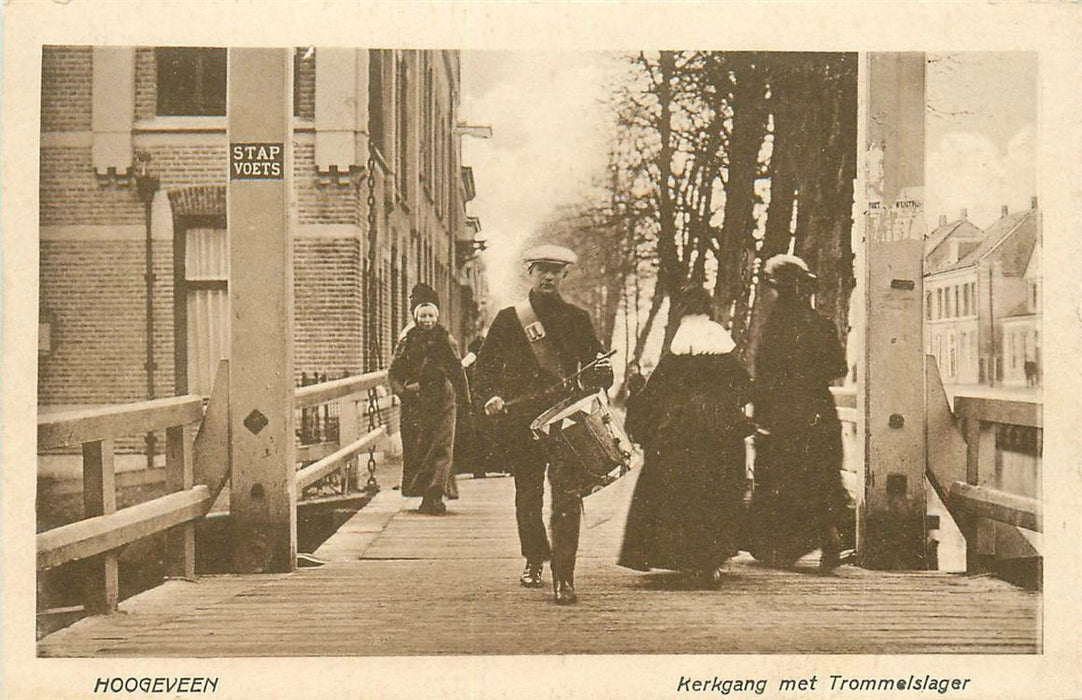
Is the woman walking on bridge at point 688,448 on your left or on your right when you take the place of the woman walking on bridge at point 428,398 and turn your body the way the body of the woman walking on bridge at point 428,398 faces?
on your left

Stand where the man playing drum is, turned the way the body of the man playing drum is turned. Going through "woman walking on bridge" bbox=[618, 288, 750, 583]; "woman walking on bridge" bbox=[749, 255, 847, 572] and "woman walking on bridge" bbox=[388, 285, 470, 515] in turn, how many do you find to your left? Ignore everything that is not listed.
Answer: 2

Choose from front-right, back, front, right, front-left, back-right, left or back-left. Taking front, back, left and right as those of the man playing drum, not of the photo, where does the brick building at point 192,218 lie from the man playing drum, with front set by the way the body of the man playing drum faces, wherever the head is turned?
right

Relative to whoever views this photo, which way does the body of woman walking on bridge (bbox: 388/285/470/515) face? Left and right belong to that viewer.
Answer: facing the viewer

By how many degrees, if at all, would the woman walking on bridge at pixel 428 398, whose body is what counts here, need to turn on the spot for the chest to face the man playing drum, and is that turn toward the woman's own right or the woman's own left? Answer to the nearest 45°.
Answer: approximately 45° to the woman's own left

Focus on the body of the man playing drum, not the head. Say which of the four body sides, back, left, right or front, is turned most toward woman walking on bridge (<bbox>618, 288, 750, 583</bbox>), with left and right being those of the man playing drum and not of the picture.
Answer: left

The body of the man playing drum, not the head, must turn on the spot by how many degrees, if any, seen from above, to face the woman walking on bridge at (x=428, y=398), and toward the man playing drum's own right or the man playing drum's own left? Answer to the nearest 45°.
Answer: approximately 135° to the man playing drum's own right

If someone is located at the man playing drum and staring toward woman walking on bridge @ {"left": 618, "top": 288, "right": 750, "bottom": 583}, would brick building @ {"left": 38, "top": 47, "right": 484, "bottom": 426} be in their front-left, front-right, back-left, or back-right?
back-left

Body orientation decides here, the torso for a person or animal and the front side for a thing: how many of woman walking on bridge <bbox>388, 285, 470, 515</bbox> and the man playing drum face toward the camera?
2
